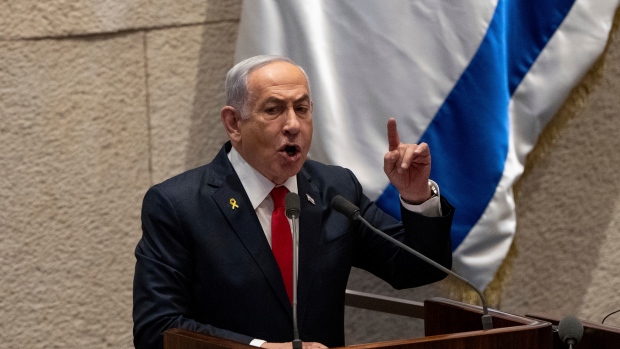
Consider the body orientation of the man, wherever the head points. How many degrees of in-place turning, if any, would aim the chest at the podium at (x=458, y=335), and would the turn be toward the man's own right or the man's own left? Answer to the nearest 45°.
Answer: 0° — they already face it

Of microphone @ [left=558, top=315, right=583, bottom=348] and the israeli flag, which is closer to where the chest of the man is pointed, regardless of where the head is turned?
the microphone

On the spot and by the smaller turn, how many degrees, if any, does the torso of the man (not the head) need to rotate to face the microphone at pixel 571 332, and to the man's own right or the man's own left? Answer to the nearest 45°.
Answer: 0° — they already face it

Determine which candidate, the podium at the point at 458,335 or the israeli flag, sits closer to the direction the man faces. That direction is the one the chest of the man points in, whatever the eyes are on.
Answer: the podium
